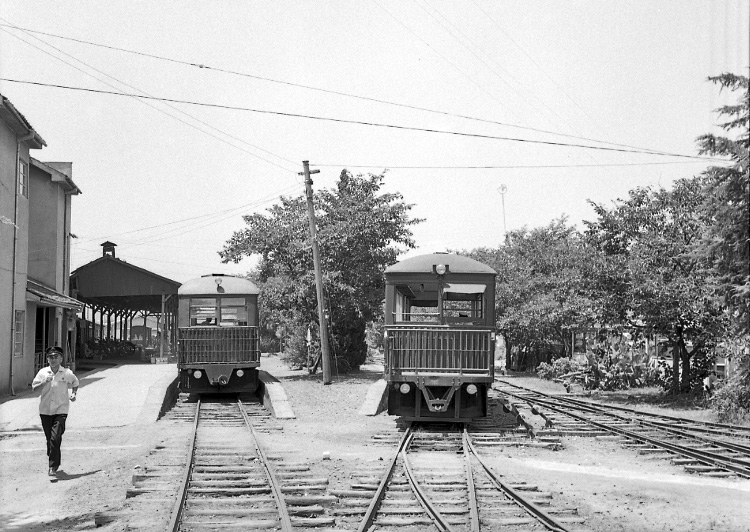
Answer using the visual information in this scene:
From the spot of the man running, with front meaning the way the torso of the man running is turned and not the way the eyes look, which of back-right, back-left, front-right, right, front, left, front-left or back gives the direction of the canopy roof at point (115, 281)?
back

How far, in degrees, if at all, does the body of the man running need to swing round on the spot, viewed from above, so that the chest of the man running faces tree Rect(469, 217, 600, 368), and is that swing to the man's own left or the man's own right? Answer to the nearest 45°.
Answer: approximately 135° to the man's own left

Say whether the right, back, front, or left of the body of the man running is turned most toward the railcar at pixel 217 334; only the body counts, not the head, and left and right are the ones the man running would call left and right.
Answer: back

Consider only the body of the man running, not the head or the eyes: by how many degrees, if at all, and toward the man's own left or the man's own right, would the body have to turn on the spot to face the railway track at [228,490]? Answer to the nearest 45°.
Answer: approximately 45° to the man's own left

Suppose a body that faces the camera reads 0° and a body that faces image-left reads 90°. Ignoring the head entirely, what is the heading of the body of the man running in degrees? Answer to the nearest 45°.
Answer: approximately 0°

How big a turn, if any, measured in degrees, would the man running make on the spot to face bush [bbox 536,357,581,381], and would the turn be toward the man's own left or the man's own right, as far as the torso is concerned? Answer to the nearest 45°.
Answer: approximately 135° to the man's own left

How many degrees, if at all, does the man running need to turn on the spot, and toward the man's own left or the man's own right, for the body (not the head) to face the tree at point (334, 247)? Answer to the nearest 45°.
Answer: approximately 135° to the man's own left
